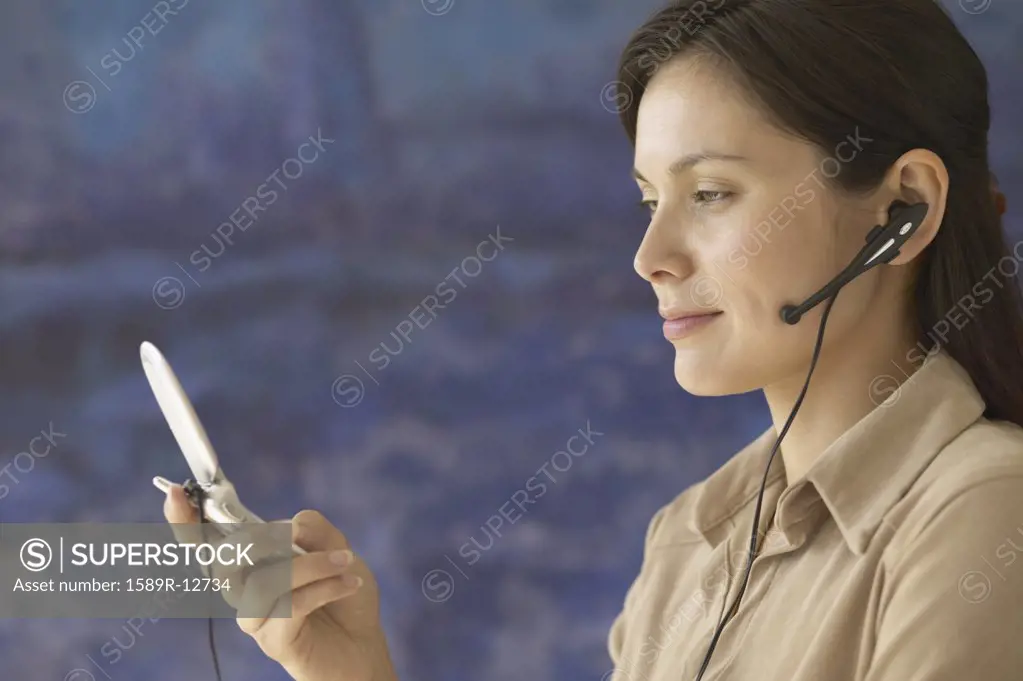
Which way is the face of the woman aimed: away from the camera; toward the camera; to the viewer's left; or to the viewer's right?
to the viewer's left

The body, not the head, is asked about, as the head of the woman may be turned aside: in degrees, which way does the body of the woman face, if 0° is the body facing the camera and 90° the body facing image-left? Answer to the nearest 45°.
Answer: approximately 45°
